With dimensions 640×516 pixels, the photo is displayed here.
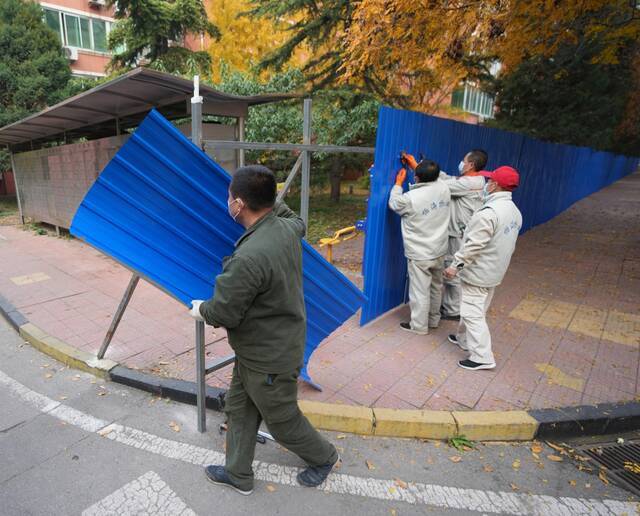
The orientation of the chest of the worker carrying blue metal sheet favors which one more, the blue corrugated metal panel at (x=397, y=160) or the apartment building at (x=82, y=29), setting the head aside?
the apartment building

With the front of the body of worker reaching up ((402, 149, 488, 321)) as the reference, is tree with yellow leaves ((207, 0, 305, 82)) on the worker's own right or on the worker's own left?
on the worker's own right

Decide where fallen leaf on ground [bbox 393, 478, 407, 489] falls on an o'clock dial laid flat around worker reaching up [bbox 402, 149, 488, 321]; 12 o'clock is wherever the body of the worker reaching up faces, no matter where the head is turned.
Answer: The fallen leaf on ground is roughly at 9 o'clock from the worker reaching up.

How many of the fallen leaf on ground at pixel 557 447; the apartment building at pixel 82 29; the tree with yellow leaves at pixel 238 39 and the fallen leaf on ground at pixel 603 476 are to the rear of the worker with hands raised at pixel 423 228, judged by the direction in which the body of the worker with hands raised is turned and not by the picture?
2

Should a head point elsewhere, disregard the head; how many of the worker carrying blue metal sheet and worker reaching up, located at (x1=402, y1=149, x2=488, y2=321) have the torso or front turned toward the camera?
0

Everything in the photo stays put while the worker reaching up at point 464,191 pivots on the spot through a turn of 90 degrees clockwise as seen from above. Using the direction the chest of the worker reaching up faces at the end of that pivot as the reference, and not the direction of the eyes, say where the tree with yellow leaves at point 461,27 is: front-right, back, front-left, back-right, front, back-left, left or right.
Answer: front

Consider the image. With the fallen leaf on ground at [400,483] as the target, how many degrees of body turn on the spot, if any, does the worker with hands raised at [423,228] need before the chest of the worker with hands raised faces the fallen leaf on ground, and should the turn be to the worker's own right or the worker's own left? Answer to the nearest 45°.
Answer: approximately 135° to the worker's own left

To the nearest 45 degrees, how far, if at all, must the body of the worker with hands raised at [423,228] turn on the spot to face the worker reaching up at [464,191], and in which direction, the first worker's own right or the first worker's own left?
approximately 90° to the first worker's own right

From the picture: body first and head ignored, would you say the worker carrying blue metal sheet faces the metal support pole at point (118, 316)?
yes

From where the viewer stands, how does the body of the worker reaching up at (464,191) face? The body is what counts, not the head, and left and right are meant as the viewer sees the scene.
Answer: facing to the left of the viewer

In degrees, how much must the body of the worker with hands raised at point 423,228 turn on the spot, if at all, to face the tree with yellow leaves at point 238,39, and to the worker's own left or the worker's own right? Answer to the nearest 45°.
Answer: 0° — they already face it

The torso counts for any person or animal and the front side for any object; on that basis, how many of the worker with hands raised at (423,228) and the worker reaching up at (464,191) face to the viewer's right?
0

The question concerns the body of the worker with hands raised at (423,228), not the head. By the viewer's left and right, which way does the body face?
facing away from the viewer and to the left of the viewer

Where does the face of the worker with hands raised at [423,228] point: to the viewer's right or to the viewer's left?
to the viewer's left

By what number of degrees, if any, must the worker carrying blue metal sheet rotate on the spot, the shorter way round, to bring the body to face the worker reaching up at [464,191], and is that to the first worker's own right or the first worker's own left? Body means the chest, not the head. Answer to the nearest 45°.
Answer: approximately 90° to the first worker's own right
